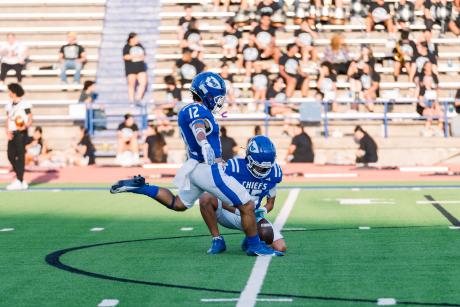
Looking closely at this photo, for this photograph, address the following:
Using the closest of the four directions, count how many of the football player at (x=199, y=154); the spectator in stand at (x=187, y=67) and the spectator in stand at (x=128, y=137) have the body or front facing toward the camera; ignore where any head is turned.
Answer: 2

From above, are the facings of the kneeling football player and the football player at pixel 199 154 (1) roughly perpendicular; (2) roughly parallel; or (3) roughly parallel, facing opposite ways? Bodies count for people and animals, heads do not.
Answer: roughly perpendicular

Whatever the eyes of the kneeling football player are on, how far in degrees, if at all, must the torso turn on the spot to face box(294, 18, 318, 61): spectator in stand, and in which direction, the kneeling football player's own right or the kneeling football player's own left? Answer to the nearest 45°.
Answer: approximately 180°

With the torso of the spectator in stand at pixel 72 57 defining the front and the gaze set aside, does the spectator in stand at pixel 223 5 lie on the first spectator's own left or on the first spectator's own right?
on the first spectator's own left

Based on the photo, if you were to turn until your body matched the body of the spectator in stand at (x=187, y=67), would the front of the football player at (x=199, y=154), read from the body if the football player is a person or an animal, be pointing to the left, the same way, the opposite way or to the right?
to the left

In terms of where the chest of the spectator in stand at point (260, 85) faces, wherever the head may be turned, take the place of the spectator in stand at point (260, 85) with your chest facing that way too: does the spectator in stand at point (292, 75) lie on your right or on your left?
on your left

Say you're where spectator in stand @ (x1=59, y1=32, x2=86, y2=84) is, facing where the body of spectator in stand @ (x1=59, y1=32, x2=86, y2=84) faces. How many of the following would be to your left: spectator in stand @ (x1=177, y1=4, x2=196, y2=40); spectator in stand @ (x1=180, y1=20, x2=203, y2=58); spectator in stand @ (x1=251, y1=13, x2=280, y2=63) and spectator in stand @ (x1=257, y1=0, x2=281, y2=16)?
4

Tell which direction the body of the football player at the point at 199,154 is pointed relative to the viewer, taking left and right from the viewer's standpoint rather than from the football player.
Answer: facing to the right of the viewer

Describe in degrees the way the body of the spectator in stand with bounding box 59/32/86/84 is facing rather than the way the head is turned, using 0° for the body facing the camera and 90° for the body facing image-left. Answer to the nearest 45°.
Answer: approximately 0°

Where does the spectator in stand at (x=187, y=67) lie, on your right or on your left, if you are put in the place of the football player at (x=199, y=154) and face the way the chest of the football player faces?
on your left
